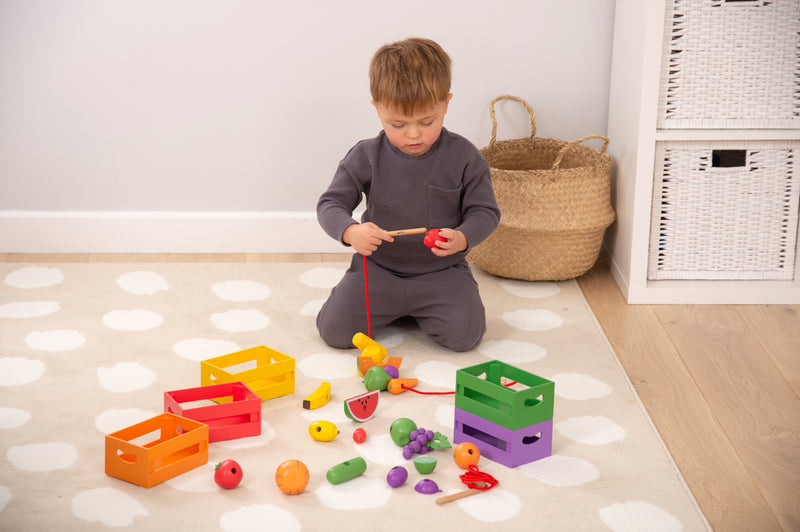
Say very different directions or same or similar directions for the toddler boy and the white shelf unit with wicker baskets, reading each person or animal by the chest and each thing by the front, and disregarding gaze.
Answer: same or similar directions

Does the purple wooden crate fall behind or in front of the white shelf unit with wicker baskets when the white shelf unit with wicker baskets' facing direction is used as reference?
in front

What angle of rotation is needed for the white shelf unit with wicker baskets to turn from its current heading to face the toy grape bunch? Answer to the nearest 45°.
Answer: approximately 45° to its right

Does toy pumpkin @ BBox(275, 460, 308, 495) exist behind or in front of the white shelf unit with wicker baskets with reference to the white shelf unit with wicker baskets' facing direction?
in front

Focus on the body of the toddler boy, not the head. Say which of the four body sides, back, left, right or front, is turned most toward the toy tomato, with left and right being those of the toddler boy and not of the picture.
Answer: front

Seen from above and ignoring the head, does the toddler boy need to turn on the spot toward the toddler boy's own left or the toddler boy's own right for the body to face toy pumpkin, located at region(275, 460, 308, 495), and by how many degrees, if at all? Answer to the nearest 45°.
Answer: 0° — they already face it

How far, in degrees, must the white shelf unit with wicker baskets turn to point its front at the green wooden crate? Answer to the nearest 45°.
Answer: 0° — it already faces it

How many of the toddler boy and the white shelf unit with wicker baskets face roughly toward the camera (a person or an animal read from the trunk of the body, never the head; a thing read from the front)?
2

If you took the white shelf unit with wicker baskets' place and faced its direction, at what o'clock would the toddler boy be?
The toddler boy is roughly at 2 o'clock from the white shelf unit with wicker baskets.

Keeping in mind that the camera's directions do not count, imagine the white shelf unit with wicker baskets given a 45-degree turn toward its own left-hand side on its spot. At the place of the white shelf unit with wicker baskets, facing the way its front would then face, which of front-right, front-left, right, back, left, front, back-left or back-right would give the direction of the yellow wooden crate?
right

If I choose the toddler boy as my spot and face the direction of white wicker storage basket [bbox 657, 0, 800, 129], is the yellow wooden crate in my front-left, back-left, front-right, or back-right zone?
back-right

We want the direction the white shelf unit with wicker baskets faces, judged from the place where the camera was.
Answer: facing the viewer

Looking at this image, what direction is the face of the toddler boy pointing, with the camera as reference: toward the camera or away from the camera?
toward the camera
